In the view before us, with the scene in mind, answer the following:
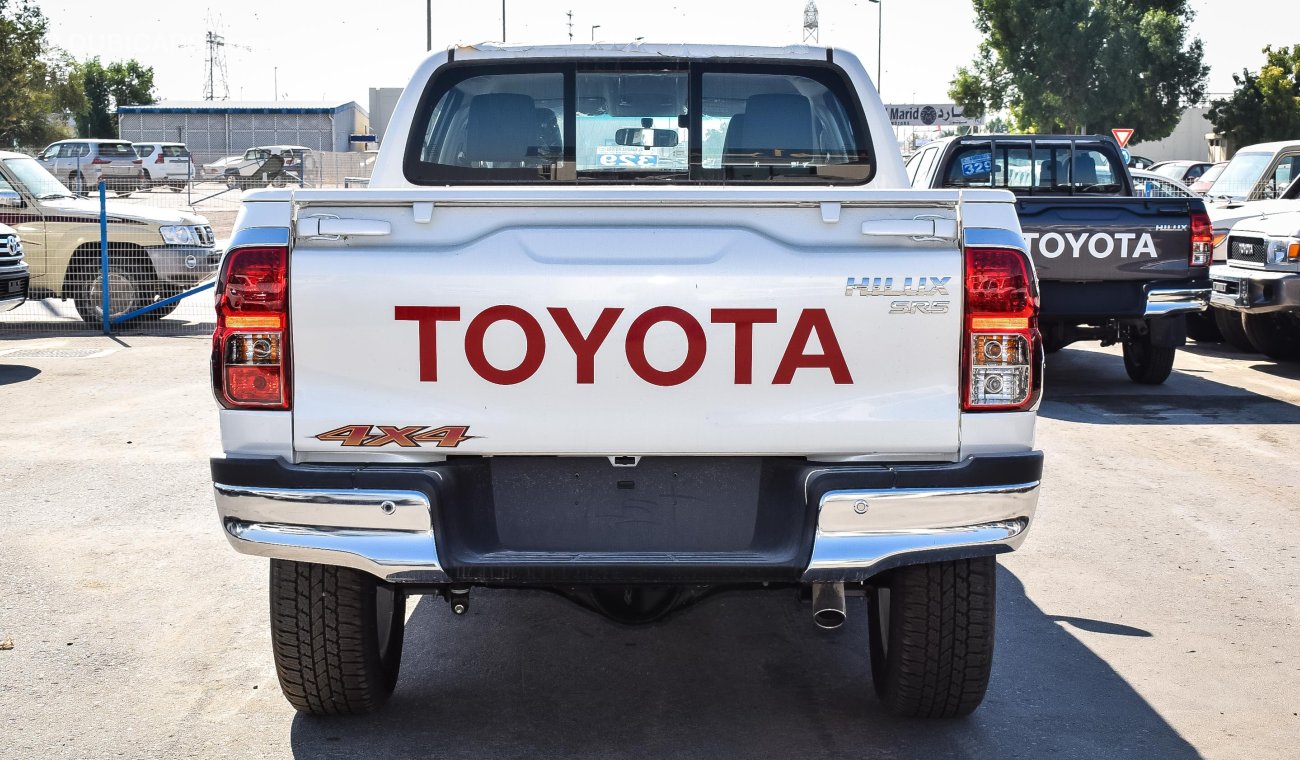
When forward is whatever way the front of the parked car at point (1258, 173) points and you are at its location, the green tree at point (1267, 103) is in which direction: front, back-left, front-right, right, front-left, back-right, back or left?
back-right

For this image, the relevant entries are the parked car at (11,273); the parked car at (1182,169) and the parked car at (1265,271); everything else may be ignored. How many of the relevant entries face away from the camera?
0

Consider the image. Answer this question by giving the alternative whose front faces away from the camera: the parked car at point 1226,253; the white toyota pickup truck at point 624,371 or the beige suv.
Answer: the white toyota pickup truck

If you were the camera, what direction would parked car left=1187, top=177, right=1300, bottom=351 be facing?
facing the viewer and to the left of the viewer

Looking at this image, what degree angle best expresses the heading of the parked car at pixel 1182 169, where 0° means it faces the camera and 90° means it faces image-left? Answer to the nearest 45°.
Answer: approximately 45°

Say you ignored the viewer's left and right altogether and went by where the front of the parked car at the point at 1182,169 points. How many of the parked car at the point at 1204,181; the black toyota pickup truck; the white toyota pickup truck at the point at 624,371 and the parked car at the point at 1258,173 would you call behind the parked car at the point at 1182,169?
0

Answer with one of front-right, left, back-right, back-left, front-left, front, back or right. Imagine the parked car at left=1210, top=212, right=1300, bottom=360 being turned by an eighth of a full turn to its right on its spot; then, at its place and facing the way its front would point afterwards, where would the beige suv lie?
front

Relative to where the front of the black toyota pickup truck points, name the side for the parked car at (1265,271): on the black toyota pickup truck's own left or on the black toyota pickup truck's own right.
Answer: on the black toyota pickup truck's own right

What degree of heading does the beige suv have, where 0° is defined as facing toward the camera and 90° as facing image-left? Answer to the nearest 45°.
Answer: approximately 315°

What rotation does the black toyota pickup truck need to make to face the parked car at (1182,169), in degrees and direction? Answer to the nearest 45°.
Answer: approximately 45° to its right

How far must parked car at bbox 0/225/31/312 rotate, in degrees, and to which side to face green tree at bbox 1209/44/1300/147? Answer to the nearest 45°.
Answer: approximately 90° to its left

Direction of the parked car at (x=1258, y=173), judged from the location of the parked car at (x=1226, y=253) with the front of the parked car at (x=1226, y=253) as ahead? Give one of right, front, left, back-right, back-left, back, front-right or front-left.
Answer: back-right

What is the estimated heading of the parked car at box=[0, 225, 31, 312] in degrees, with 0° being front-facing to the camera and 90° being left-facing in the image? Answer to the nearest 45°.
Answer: approximately 315°

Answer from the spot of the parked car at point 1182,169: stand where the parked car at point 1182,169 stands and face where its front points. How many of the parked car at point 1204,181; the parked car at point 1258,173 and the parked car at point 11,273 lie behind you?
0

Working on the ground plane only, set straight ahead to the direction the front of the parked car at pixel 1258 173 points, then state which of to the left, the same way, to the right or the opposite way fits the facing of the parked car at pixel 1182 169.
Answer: the same way

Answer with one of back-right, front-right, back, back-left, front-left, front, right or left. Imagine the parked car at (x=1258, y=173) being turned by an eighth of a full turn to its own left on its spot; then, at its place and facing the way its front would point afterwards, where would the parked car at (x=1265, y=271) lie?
front

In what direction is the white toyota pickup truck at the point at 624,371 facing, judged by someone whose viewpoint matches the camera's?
facing away from the viewer
